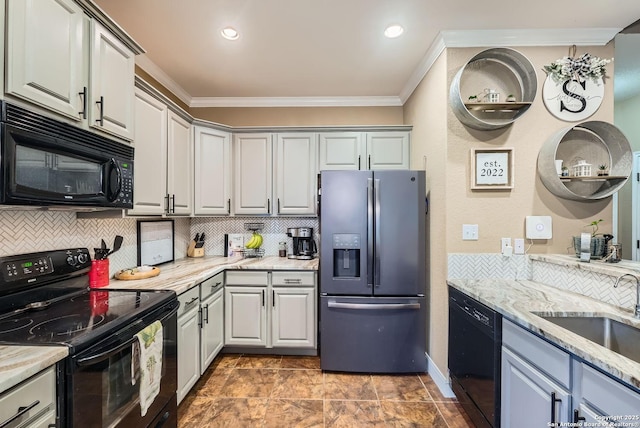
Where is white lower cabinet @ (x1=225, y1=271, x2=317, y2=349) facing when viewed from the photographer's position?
facing the viewer

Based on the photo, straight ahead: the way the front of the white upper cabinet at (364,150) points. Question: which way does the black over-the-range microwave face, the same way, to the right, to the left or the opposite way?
to the left

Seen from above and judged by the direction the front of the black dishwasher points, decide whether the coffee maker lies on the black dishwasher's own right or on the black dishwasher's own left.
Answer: on the black dishwasher's own right

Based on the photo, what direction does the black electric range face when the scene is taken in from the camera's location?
facing the viewer and to the right of the viewer

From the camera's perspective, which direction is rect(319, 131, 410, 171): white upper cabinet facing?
toward the camera

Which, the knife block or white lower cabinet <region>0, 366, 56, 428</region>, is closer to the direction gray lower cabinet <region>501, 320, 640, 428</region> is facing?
the white lower cabinet

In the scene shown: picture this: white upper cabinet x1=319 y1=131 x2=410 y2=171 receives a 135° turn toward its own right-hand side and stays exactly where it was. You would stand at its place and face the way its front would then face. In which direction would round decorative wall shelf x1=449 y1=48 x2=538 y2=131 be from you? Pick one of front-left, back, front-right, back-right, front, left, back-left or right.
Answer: back

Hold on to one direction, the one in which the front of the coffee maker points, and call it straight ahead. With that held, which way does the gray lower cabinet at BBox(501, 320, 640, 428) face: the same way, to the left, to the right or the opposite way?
to the right

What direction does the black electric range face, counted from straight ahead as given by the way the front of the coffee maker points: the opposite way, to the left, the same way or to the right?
to the left
